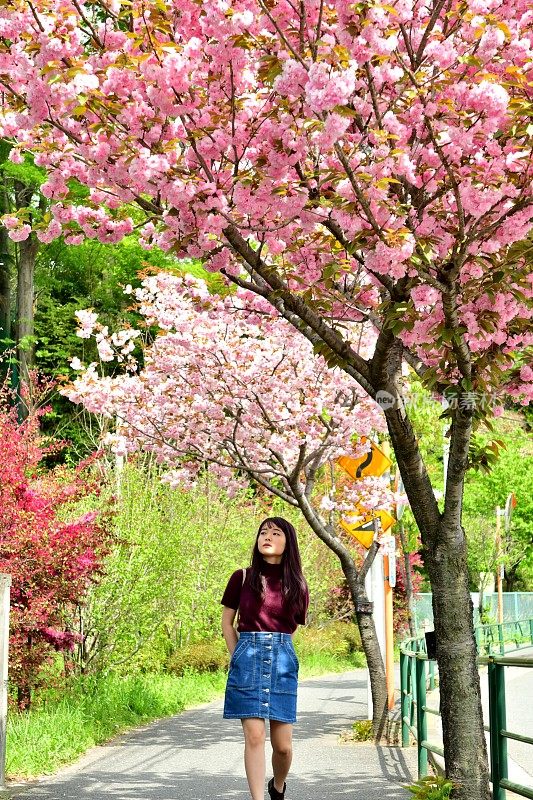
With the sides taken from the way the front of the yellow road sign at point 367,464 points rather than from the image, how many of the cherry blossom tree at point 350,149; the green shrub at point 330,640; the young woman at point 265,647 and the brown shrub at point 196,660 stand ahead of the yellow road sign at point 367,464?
2

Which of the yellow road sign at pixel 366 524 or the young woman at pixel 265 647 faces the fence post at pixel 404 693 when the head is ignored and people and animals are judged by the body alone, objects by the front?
the yellow road sign

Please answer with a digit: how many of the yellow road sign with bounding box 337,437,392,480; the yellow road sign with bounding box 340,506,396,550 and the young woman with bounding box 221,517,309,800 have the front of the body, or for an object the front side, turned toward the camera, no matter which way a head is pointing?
3

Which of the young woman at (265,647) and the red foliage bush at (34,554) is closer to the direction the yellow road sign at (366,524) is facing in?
the young woman

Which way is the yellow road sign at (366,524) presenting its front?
toward the camera

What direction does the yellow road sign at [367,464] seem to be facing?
toward the camera
